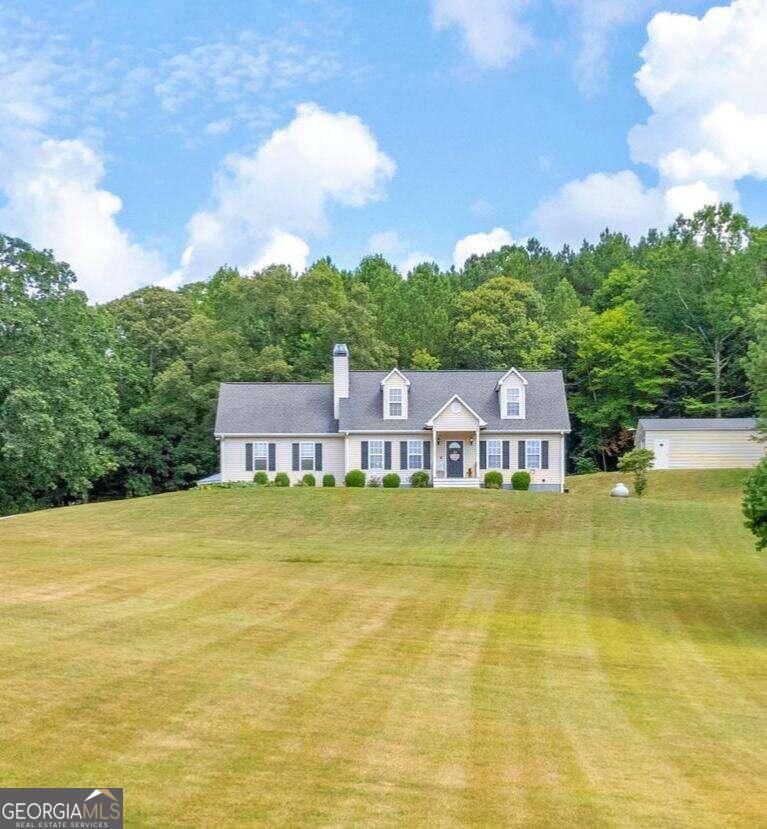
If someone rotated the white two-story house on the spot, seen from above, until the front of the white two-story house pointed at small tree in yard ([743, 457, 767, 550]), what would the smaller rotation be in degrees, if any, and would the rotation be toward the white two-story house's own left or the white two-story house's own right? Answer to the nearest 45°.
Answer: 0° — it already faces it

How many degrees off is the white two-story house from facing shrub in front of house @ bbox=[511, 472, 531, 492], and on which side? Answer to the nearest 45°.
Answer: approximately 90° to its left

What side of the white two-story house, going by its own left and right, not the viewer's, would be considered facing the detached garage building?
left

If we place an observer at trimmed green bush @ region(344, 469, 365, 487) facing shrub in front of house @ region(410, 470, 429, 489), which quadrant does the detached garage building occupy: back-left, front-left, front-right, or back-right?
front-left

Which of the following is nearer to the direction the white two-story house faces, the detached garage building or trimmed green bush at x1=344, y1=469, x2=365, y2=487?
the trimmed green bush

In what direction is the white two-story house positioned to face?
toward the camera

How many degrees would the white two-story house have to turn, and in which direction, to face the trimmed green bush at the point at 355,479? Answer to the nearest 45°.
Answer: approximately 45° to its right
